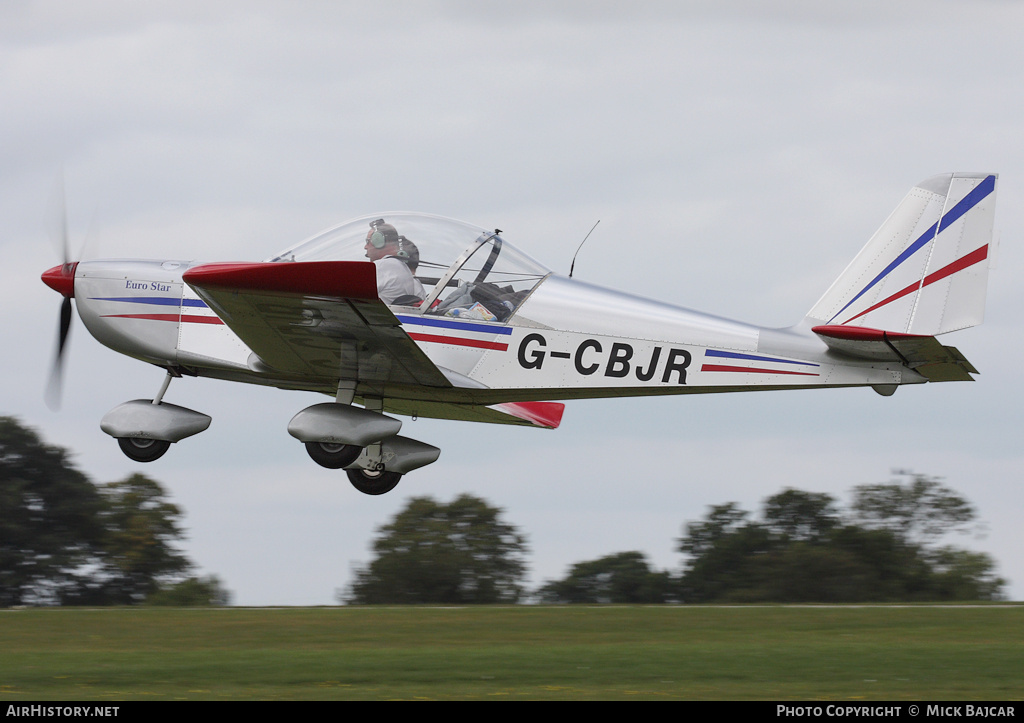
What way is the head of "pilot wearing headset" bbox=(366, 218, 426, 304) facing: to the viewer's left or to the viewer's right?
to the viewer's left

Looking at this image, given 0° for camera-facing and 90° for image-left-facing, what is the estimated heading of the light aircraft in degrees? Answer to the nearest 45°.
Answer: approximately 90°
